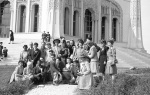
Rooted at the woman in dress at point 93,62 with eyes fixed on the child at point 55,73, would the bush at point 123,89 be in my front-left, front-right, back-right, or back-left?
back-left

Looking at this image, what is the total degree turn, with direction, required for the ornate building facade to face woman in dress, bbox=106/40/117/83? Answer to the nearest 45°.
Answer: approximately 45° to its left

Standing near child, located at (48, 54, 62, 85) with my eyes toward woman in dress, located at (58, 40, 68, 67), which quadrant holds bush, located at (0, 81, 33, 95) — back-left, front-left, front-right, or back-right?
back-left

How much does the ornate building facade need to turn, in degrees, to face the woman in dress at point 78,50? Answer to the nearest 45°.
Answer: approximately 45° to its left

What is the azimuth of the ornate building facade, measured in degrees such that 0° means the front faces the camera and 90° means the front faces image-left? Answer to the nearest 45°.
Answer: approximately 45°

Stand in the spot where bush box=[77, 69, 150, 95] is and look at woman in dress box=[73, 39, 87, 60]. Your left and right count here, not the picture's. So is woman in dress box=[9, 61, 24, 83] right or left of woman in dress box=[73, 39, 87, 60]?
left

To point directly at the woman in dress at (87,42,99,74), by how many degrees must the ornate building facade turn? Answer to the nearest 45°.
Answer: approximately 45° to its left

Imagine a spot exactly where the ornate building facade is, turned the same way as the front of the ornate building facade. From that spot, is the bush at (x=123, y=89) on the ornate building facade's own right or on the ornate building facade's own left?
on the ornate building facade's own left
